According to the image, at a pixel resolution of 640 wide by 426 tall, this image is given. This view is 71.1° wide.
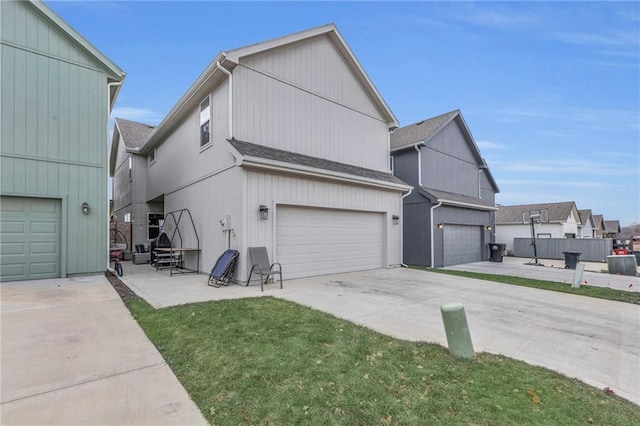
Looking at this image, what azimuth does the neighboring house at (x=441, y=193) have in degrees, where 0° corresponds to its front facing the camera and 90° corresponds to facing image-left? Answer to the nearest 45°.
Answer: approximately 315°

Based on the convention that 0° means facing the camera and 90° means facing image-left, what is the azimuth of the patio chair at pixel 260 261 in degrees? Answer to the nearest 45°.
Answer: approximately 315°

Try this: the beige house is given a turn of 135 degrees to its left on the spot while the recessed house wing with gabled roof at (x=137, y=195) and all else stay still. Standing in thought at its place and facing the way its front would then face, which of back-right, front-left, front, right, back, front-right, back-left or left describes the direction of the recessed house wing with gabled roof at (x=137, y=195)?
front-left

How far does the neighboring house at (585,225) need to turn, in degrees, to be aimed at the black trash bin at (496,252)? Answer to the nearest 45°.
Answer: approximately 45° to its right

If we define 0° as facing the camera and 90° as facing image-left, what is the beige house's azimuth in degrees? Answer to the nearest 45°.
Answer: approximately 315°

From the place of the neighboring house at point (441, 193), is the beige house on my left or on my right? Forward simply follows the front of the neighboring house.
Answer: on my right

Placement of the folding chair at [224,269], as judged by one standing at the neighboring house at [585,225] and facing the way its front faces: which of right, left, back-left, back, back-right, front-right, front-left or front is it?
front-right

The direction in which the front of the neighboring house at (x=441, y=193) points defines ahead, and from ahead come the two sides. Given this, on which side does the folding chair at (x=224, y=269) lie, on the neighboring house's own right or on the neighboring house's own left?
on the neighboring house's own right

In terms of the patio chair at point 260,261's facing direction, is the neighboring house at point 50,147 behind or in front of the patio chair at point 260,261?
behind

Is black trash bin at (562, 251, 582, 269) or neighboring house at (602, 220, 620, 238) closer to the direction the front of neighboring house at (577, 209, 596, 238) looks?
the black trash bin
